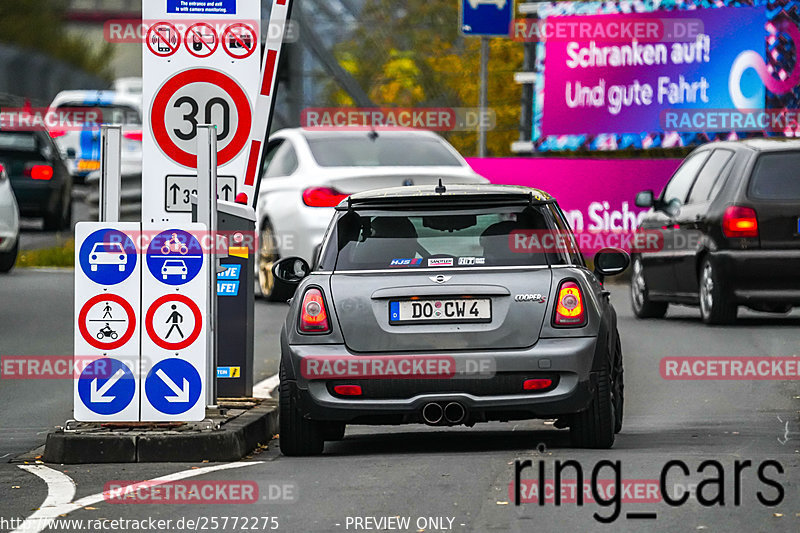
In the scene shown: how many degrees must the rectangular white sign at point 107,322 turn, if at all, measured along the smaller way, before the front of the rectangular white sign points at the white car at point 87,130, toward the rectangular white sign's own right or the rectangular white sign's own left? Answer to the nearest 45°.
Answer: approximately 180°

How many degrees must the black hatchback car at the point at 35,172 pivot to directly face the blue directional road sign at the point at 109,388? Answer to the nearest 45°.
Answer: approximately 135° to its right

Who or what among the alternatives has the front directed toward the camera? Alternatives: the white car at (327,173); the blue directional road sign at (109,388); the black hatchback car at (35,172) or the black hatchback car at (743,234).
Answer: the blue directional road sign

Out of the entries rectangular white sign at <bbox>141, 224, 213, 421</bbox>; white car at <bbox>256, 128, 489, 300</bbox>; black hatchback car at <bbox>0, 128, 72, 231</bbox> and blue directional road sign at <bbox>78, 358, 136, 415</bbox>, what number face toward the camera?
2

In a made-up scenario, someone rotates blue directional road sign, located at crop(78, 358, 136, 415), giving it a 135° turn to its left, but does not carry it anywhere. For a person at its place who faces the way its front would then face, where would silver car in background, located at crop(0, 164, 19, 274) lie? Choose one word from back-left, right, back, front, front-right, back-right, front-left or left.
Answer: front-left

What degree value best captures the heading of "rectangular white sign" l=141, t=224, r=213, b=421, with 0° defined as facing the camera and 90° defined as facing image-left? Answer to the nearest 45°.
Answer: approximately 0°

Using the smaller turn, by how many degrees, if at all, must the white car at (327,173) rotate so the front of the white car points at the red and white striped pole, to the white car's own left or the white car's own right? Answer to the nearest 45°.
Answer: approximately 135° to the white car's own left

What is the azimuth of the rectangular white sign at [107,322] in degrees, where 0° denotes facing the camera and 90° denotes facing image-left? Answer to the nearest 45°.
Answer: approximately 0°

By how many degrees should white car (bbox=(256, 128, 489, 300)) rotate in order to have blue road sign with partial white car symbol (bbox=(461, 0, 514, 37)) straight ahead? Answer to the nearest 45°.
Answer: approximately 45° to its right

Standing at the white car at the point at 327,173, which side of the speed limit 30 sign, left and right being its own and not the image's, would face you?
back
